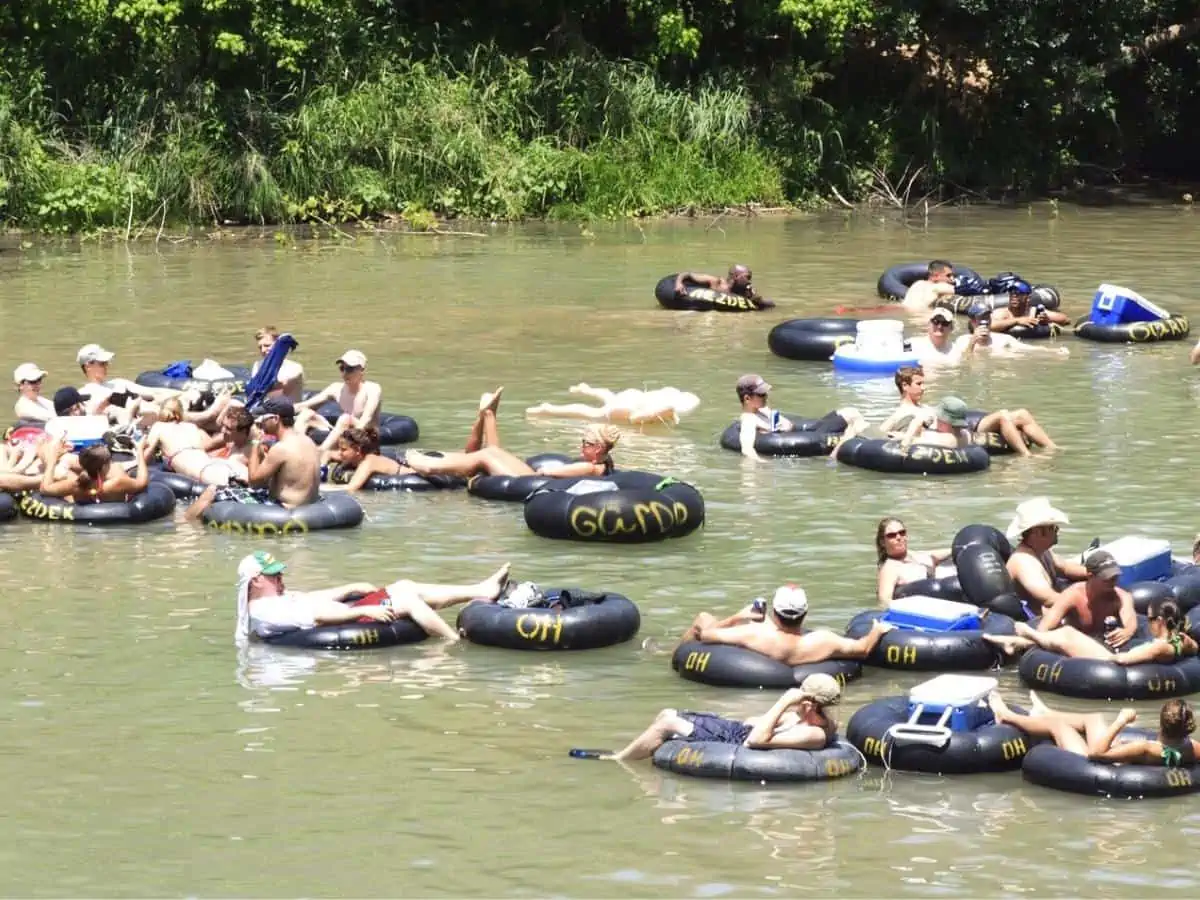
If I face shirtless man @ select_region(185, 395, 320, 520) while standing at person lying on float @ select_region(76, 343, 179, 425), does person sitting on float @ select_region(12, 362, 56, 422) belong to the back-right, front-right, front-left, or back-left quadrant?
back-right

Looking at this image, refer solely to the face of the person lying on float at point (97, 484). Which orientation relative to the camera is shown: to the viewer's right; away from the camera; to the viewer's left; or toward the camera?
away from the camera

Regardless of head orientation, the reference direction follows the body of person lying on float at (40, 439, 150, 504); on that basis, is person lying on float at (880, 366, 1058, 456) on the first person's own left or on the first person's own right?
on the first person's own right

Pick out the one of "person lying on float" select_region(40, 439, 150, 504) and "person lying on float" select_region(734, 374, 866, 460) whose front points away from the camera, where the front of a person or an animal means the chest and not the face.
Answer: "person lying on float" select_region(40, 439, 150, 504)

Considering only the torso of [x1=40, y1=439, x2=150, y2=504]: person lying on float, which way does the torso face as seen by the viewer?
away from the camera

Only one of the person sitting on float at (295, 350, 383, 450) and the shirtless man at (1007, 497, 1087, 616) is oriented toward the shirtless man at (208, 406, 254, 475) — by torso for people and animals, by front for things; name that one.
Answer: the person sitting on float

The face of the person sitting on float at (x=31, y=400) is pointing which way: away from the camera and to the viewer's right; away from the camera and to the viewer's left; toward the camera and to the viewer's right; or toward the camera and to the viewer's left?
toward the camera and to the viewer's right
